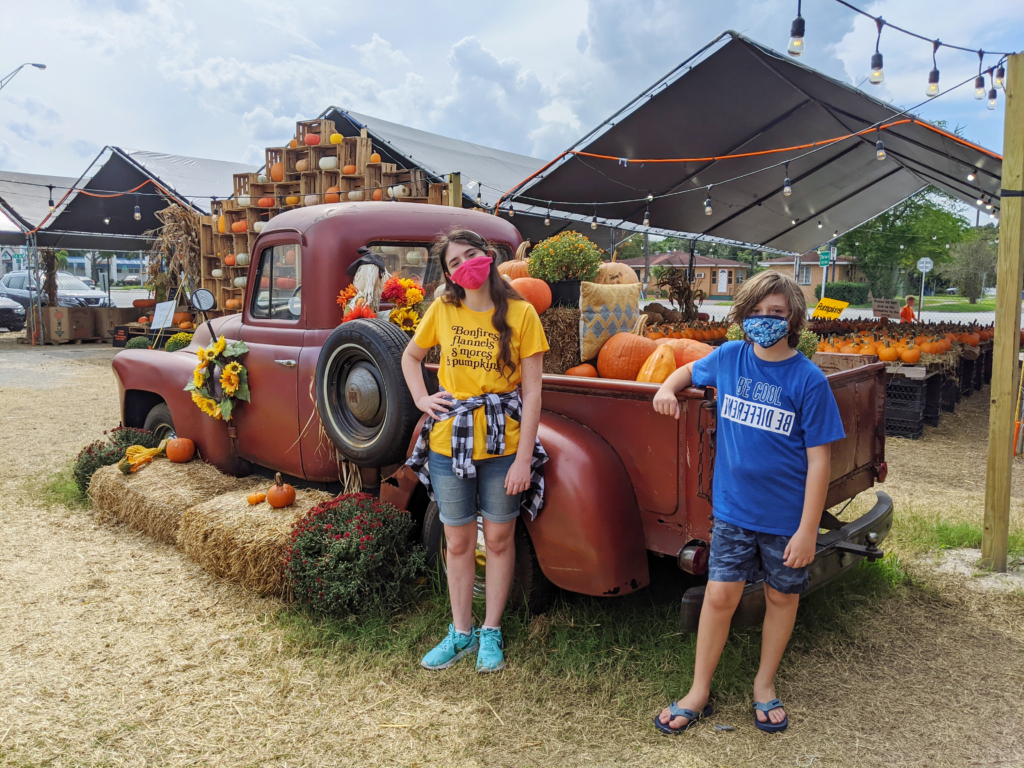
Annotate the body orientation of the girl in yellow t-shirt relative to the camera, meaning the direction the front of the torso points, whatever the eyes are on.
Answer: toward the camera

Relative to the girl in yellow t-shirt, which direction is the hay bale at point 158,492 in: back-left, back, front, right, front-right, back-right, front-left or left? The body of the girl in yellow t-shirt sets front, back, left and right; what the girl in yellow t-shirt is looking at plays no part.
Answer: back-right

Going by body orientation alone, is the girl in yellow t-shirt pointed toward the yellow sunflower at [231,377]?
no

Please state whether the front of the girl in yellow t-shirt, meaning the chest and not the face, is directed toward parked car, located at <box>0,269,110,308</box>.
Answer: no

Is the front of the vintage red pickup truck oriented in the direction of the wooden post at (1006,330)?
no

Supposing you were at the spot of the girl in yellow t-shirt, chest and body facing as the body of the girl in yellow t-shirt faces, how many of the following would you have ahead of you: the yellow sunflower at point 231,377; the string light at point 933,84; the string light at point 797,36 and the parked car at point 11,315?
0

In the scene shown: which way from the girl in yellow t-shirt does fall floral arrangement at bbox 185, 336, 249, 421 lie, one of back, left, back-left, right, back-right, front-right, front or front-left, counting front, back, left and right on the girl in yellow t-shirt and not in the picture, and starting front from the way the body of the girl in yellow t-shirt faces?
back-right

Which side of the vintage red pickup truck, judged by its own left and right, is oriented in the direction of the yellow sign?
right

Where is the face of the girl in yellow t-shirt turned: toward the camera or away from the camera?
toward the camera

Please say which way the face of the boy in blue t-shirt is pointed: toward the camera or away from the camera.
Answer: toward the camera

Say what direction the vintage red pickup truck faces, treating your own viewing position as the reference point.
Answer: facing away from the viewer and to the left of the viewer

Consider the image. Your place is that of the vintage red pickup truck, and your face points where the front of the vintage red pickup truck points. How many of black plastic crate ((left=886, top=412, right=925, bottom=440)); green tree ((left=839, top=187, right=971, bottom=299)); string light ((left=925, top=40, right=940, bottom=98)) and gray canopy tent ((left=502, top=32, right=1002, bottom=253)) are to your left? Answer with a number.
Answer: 0

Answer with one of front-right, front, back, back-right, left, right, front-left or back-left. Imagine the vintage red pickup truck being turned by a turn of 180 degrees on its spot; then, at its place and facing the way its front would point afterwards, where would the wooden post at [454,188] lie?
back-left

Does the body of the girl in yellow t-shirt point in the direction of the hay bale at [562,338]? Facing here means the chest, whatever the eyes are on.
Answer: no
